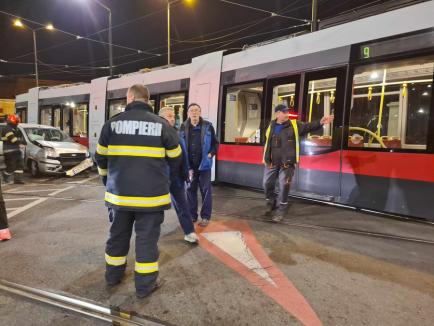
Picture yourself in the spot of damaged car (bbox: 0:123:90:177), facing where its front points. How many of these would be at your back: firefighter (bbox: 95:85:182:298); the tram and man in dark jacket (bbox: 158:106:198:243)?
0

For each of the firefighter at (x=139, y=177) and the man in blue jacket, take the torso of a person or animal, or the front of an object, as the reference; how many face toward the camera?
1

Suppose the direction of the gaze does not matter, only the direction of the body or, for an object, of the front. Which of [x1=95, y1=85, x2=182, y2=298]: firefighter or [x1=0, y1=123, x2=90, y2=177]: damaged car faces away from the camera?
the firefighter

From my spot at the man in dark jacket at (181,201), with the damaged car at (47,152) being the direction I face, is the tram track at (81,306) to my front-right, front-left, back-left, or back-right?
back-left

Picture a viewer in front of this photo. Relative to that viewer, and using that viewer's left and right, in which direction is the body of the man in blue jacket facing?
facing the viewer

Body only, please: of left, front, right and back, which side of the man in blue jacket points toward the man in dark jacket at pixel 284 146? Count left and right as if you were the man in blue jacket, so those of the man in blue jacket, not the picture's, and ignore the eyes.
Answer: left

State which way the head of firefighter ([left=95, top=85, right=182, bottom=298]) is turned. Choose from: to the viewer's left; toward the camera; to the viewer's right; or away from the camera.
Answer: away from the camera

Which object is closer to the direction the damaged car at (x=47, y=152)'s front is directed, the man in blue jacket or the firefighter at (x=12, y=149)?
the man in blue jacket

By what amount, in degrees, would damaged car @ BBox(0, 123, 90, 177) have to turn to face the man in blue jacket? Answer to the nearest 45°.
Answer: approximately 45° to its right

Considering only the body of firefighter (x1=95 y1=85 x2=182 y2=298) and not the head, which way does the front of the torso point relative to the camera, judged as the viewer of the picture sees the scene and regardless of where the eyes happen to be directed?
away from the camera

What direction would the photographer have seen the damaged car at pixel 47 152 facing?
facing the viewer and to the right of the viewer

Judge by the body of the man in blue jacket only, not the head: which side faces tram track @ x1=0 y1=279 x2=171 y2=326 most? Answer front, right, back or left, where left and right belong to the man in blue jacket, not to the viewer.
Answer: front

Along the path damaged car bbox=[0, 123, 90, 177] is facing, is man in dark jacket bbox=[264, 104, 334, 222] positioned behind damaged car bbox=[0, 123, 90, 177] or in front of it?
in front
